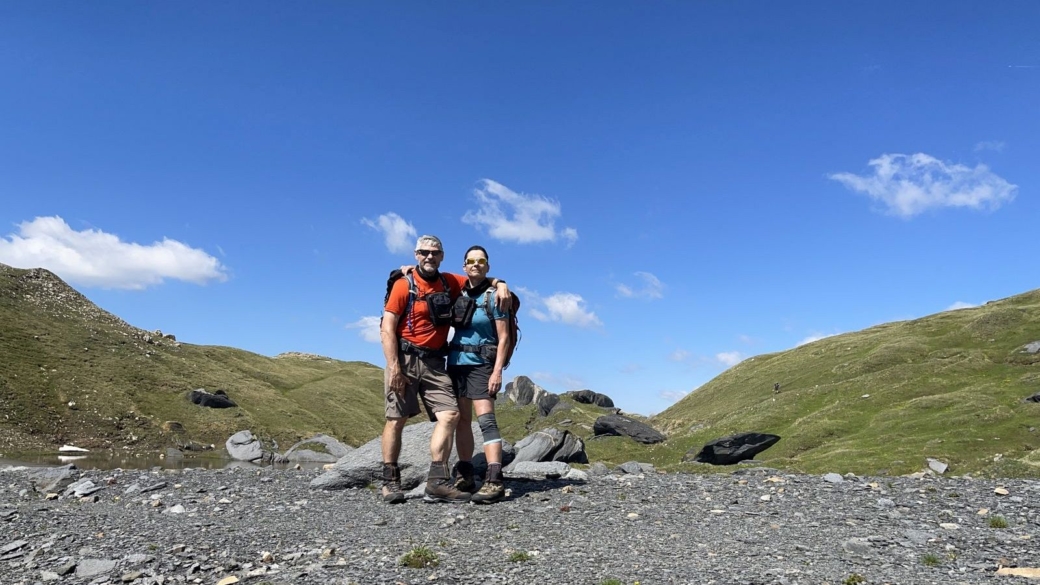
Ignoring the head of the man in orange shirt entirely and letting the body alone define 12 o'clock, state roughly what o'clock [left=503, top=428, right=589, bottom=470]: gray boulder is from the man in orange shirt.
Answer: The gray boulder is roughly at 8 o'clock from the man in orange shirt.

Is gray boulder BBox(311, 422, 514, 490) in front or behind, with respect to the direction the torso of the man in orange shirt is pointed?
behind

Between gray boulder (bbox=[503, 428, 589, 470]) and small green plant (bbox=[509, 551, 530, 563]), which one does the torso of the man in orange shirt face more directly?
the small green plant

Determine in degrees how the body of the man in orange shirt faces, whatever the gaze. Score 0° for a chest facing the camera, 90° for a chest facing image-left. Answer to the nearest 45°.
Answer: approximately 315°

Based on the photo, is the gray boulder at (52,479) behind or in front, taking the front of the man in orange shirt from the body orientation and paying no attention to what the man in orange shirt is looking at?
behind
